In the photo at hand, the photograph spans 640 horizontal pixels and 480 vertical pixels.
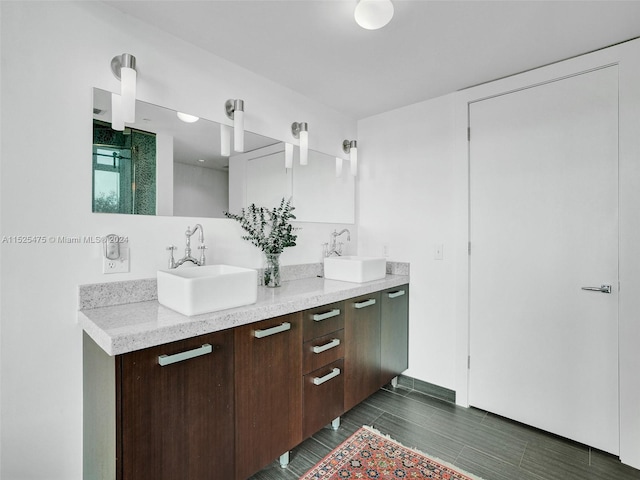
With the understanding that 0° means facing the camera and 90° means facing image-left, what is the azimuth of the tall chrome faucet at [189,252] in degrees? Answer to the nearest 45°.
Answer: approximately 315°

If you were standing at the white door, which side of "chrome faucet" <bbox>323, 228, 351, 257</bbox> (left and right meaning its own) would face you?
front

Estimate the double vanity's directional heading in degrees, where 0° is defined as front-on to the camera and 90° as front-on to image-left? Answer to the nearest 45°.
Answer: approximately 315°

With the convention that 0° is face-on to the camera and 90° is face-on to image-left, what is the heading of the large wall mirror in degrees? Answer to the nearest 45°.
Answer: approximately 315°

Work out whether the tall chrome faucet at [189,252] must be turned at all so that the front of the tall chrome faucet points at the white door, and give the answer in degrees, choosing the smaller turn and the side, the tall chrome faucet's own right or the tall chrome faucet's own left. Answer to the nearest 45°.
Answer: approximately 45° to the tall chrome faucet's own left

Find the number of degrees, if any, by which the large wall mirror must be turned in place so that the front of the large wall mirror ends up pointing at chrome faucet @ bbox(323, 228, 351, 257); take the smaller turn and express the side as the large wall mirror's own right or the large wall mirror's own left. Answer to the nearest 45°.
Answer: approximately 90° to the large wall mirror's own left

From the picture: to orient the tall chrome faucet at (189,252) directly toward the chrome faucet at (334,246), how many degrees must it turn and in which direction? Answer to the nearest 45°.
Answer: approximately 90° to its left
